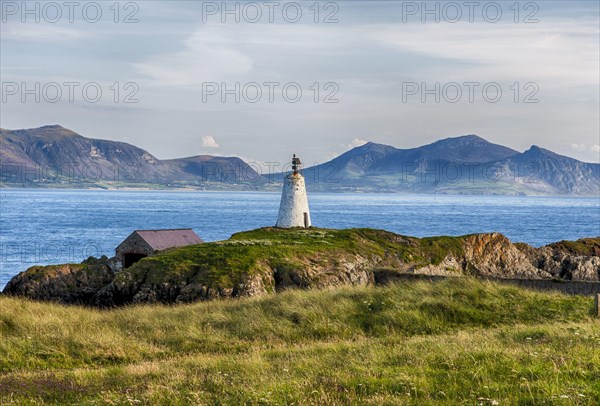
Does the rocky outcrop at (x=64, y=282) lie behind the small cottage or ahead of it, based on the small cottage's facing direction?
ahead

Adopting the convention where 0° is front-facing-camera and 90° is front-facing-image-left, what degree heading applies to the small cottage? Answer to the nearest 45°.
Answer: approximately 45°
